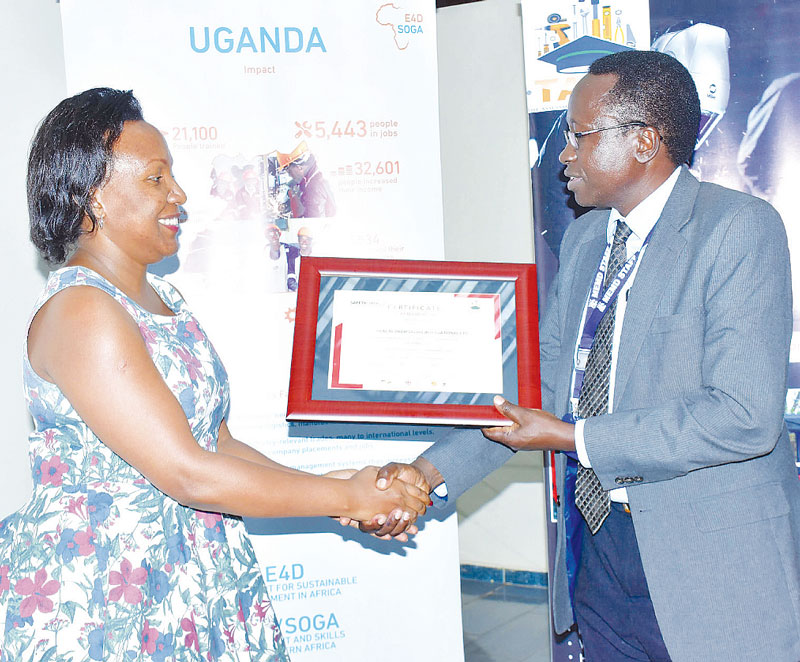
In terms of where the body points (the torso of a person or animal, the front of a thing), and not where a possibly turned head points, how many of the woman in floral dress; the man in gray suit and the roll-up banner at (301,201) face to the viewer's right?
1

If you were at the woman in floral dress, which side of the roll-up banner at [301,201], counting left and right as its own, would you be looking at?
front

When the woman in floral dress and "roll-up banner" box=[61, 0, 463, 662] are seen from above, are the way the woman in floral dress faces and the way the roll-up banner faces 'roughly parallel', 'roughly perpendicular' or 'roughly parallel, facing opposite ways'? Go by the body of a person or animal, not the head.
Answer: roughly perpendicular

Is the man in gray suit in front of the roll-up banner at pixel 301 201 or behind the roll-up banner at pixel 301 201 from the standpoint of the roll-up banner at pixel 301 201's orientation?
in front

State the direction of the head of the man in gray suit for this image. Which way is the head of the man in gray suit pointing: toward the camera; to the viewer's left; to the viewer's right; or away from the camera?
to the viewer's left

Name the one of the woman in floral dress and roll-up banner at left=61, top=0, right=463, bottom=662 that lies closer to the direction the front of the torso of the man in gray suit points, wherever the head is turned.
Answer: the woman in floral dress

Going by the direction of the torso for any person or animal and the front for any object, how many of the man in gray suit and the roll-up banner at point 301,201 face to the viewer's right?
0

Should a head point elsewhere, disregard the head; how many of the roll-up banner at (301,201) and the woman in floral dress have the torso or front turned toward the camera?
1

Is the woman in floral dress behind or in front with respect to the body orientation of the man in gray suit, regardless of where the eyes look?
in front

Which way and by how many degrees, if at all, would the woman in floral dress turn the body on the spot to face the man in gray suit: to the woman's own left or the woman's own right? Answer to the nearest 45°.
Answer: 0° — they already face them

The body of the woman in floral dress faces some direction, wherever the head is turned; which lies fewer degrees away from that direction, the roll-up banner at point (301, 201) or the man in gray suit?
the man in gray suit

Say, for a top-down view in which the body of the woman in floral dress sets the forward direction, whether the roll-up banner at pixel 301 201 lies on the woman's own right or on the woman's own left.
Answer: on the woman's own left

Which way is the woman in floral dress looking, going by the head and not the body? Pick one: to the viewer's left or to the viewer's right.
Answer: to the viewer's right

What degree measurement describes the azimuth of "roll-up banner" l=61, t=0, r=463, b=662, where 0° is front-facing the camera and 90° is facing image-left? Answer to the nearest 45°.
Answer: approximately 0°

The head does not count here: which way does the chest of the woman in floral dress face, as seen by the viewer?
to the viewer's right
